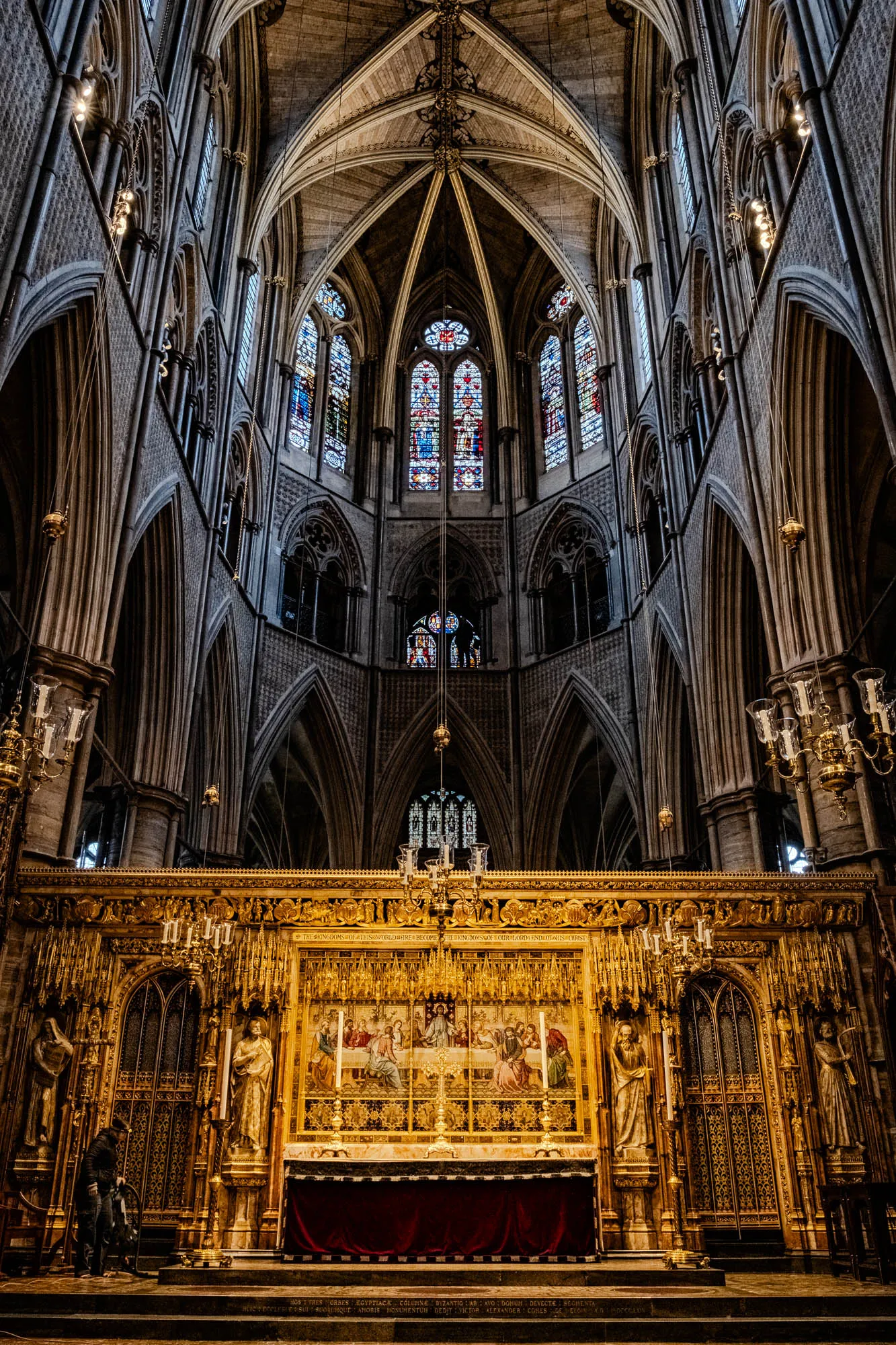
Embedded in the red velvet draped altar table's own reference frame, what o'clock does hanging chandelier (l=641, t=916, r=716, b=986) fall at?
The hanging chandelier is roughly at 9 o'clock from the red velvet draped altar table.

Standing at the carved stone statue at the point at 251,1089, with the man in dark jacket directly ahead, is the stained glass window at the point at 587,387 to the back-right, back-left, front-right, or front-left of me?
back-right

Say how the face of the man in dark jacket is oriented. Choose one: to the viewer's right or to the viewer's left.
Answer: to the viewer's right

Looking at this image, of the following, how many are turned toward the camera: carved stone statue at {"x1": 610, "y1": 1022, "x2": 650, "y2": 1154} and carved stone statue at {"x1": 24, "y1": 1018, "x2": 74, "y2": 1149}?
2

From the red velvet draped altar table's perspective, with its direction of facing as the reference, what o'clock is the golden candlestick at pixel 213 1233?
The golden candlestick is roughly at 3 o'clock from the red velvet draped altar table.

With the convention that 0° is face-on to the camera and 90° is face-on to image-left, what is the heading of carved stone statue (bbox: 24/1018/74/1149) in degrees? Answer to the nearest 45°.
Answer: approximately 0°

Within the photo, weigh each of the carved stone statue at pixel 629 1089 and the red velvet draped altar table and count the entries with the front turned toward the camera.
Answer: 2
